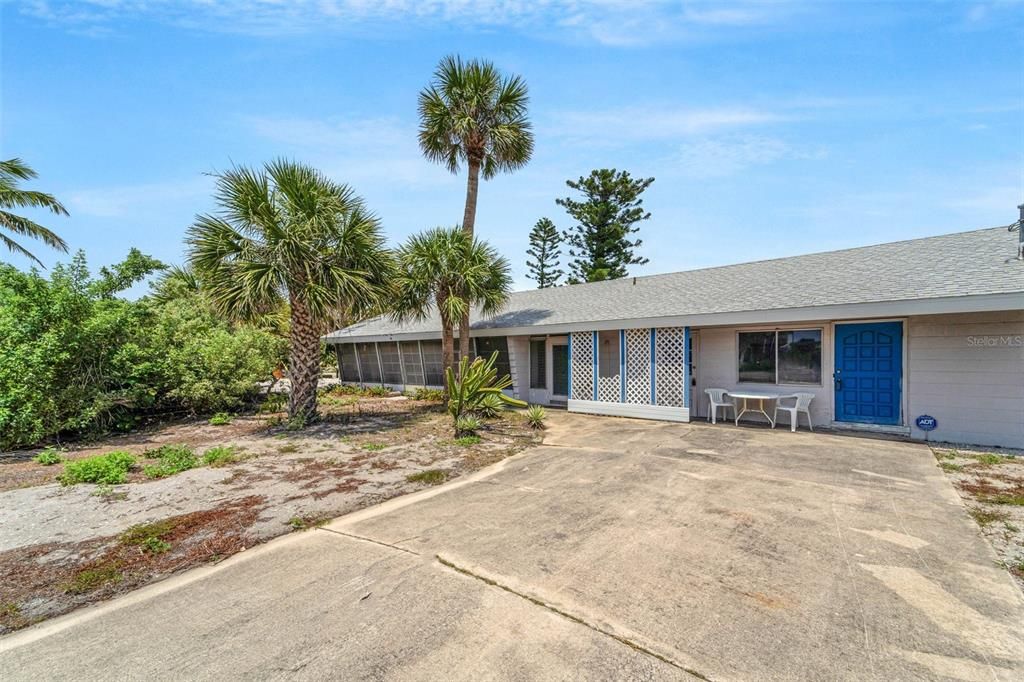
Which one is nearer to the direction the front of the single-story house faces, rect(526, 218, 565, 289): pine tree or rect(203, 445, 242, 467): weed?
the weed

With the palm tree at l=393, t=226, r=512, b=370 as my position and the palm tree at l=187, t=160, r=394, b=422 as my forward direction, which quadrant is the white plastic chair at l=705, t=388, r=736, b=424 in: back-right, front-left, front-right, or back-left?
back-left

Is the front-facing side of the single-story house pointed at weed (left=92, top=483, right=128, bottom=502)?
yes

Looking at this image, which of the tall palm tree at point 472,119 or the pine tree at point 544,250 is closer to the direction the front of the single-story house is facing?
the tall palm tree

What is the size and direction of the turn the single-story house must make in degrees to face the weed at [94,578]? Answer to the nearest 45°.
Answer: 0° — it already faces it

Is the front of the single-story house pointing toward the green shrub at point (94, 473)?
yes

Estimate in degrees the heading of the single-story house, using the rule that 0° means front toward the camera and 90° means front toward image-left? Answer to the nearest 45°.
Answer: approximately 45°

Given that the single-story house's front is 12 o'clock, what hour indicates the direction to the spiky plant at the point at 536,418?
The spiky plant is roughly at 1 o'clock from the single-story house.

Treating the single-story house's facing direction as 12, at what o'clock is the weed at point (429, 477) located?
The weed is roughly at 12 o'clock from the single-story house.
